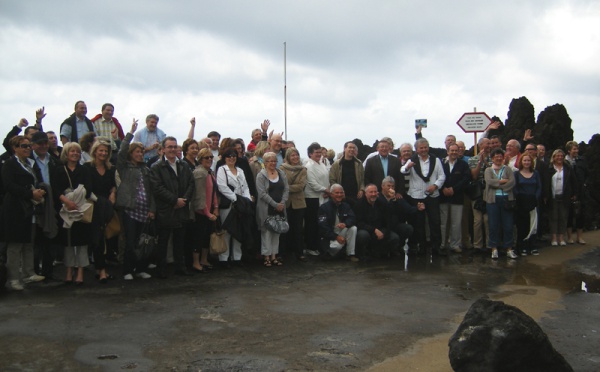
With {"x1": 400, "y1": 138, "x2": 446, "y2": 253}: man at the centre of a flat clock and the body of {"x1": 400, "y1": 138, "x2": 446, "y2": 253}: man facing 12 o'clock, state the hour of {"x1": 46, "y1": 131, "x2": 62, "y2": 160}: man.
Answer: {"x1": 46, "y1": 131, "x2": 62, "y2": 160}: man is roughly at 2 o'clock from {"x1": 400, "y1": 138, "x2": 446, "y2": 253}: man.

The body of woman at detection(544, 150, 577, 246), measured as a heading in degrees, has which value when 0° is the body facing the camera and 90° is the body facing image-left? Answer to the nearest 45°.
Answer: approximately 0°

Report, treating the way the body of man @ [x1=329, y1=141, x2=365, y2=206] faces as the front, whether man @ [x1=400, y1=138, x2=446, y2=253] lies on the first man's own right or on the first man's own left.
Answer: on the first man's own left

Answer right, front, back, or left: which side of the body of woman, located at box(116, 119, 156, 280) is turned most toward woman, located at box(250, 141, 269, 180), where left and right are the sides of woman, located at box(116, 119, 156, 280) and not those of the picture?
left

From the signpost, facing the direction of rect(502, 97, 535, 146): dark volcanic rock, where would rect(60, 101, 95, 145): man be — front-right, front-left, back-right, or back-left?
back-left

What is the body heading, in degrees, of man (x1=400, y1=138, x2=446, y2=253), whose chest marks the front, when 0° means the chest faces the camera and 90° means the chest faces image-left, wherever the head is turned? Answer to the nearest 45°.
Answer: approximately 0°

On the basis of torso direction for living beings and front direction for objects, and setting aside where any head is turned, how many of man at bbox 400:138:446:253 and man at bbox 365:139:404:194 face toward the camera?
2

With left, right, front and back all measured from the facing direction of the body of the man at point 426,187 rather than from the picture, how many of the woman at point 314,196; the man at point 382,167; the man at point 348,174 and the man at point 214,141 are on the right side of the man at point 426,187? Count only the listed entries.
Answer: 4

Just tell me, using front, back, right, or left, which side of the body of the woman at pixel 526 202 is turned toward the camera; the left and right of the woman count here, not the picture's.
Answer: front

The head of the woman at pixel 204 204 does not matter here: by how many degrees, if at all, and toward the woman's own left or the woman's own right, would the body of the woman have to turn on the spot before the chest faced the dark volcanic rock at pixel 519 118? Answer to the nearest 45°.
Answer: approximately 90° to the woman's own left
